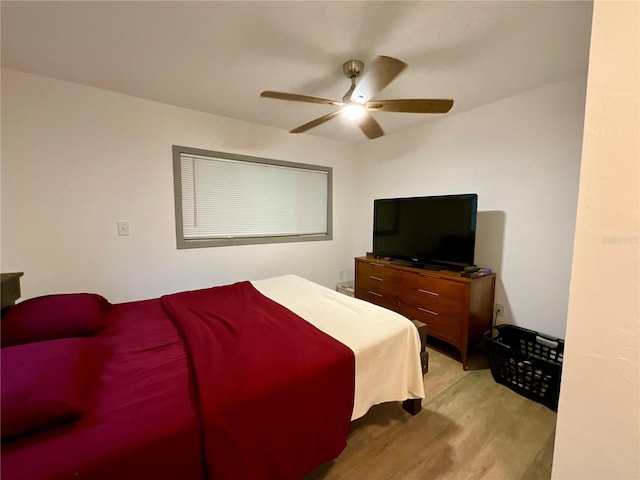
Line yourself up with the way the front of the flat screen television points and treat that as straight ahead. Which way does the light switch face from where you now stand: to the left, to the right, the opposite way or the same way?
to the left

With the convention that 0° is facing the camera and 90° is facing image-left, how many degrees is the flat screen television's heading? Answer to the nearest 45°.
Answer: approximately 45°

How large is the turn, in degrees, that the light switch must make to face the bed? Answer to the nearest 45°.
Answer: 0° — it already faces it

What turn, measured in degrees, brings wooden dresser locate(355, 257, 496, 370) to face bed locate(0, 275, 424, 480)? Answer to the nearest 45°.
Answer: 0° — it already faces it

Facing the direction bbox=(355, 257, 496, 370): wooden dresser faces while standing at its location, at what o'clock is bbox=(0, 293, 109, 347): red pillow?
The red pillow is roughly at 12 o'clock from the wooden dresser.

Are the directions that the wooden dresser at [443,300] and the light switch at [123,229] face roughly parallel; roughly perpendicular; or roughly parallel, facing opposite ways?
roughly perpendicular

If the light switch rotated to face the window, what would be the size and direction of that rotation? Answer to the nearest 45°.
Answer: approximately 90° to its left

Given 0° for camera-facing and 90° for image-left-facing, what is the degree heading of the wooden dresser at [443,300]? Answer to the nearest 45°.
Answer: approximately 45°
